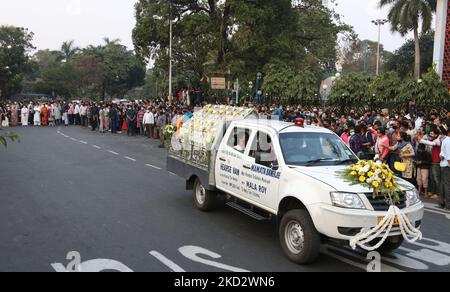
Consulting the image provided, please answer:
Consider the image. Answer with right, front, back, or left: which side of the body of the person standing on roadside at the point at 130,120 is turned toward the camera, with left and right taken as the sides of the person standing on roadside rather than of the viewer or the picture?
front

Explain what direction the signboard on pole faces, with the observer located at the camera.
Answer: facing the viewer

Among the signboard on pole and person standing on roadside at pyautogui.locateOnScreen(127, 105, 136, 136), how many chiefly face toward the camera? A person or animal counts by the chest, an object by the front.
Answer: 2

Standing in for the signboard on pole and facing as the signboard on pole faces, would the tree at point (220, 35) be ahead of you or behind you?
behind

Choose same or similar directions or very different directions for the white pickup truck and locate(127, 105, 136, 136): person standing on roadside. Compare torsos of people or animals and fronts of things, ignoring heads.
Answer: same or similar directions

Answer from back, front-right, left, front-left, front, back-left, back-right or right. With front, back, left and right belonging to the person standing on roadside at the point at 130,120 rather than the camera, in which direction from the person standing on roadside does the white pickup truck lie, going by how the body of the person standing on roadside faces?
front

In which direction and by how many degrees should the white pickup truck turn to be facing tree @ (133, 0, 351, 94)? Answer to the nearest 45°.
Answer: approximately 135° to its left

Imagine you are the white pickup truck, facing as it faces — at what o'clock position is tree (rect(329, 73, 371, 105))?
The tree is roughly at 8 o'clock from the white pickup truck.

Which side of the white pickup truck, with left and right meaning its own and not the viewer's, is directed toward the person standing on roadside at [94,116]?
back

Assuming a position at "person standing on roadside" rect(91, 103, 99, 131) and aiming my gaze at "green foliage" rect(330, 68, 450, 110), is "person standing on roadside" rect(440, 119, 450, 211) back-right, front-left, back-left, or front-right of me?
front-right

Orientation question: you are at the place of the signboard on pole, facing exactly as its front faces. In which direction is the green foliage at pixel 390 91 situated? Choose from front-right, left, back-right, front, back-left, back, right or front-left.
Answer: front-left

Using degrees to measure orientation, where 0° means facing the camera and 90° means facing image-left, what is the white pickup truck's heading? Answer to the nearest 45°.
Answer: approximately 315°
